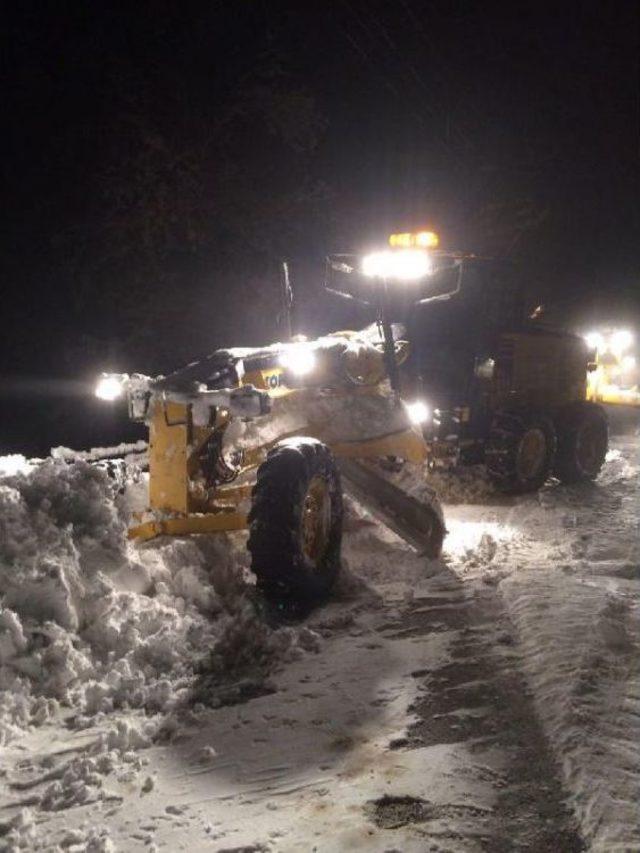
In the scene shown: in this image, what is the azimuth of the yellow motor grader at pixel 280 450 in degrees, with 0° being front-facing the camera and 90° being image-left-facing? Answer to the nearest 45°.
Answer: approximately 45°
